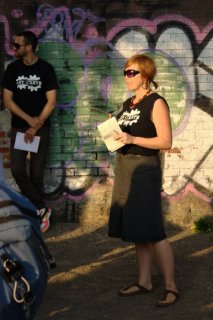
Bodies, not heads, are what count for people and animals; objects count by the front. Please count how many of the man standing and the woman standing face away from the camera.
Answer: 0

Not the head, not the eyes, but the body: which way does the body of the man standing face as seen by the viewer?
toward the camera

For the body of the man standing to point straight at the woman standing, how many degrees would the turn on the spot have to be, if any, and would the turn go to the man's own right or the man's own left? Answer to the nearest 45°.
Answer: approximately 45° to the man's own left

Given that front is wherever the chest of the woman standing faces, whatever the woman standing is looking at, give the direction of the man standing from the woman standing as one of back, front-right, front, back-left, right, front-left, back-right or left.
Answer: right

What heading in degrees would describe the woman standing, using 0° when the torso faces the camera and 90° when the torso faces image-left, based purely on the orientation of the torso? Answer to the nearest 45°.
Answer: approximately 45°
